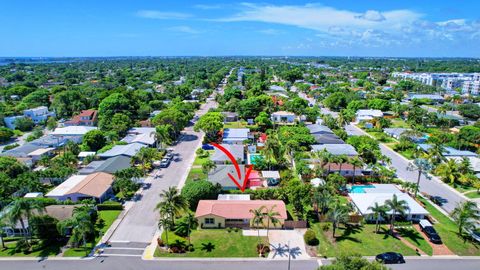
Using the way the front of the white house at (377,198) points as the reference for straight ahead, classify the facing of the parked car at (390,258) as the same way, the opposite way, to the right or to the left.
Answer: to the right

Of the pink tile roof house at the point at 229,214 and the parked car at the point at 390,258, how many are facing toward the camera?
1

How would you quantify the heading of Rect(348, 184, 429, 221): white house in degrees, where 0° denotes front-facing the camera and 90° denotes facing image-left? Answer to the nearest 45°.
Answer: approximately 0°

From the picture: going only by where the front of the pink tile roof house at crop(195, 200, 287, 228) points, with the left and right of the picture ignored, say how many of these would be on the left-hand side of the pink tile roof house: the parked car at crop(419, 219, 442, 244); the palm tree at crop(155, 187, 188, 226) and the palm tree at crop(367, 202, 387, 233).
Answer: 2

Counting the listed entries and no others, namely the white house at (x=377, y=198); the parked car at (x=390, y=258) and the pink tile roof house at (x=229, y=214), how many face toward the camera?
2

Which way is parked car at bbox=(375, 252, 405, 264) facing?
to the viewer's left

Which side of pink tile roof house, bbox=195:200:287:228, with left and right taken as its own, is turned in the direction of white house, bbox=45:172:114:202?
right

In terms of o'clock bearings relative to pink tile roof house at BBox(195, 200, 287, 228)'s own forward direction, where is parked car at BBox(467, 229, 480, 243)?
The parked car is roughly at 9 o'clock from the pink tile roof house.

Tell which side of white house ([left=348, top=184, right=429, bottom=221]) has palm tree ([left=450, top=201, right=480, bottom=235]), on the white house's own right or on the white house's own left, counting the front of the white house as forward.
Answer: on the white house's own left

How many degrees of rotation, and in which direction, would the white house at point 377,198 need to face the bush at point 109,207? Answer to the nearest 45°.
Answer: approximately 45° to its right
